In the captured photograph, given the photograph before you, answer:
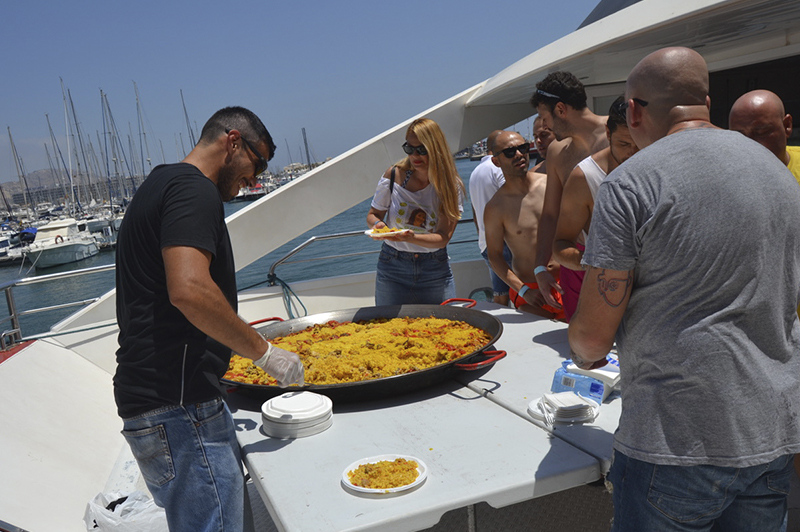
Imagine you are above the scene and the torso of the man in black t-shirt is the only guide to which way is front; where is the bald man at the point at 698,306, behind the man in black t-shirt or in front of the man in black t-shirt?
in front

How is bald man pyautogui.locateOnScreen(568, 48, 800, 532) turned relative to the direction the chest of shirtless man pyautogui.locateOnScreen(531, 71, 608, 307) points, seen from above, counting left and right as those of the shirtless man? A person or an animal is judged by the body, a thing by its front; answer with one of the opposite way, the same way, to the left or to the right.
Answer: to the right

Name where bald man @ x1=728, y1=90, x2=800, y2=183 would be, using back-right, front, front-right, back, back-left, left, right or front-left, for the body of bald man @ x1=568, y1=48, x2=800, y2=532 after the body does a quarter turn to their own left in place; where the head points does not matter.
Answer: back-right

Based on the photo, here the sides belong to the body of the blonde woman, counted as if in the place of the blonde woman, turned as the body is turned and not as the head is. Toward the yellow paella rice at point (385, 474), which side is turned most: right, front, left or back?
front

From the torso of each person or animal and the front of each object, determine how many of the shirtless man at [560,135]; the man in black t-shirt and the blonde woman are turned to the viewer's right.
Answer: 1

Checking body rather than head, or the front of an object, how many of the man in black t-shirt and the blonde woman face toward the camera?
1

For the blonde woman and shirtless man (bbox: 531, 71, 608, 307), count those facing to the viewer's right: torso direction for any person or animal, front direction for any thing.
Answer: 0

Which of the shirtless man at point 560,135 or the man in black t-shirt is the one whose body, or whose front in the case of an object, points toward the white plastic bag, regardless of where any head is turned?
the shirtless man

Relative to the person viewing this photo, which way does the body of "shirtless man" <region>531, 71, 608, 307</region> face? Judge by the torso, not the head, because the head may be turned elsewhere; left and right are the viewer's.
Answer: facing the viewer and to the left of the viewer

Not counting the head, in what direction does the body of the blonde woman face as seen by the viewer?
toward the camera

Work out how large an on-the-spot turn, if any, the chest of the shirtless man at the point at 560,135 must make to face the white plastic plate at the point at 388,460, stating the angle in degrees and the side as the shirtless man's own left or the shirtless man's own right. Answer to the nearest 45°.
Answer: approximately 45° to the shirtless man's own left

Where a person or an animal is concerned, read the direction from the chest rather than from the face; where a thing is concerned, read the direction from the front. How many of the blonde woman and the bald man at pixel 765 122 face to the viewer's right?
0

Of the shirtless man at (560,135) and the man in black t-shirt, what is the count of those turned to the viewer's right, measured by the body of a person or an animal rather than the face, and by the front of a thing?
1

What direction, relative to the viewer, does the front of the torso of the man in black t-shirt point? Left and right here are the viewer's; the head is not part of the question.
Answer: facing to the right of the viewer

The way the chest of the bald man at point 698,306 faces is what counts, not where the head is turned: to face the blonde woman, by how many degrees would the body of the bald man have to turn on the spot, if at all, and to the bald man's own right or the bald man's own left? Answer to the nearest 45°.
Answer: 0° — they already face them

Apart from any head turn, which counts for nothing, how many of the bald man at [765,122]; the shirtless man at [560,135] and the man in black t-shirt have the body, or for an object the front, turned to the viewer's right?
1

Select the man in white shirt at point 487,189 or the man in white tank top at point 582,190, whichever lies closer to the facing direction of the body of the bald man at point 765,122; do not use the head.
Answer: the man in white tank top

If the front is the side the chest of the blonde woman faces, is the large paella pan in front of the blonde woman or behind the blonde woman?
in front

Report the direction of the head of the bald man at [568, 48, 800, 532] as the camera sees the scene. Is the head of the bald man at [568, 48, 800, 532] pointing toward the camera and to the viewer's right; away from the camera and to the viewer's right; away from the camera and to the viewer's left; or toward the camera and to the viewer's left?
away from the camera and to the viewer's left
